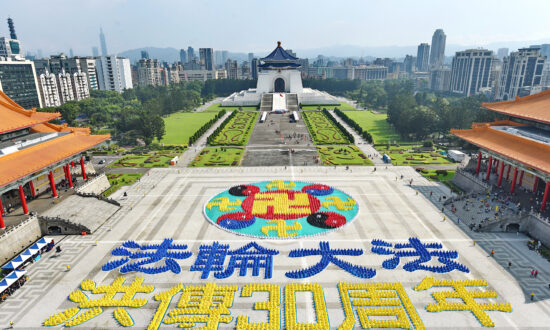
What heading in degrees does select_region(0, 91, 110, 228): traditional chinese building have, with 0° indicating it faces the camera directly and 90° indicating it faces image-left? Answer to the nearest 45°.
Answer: approximately 315°
